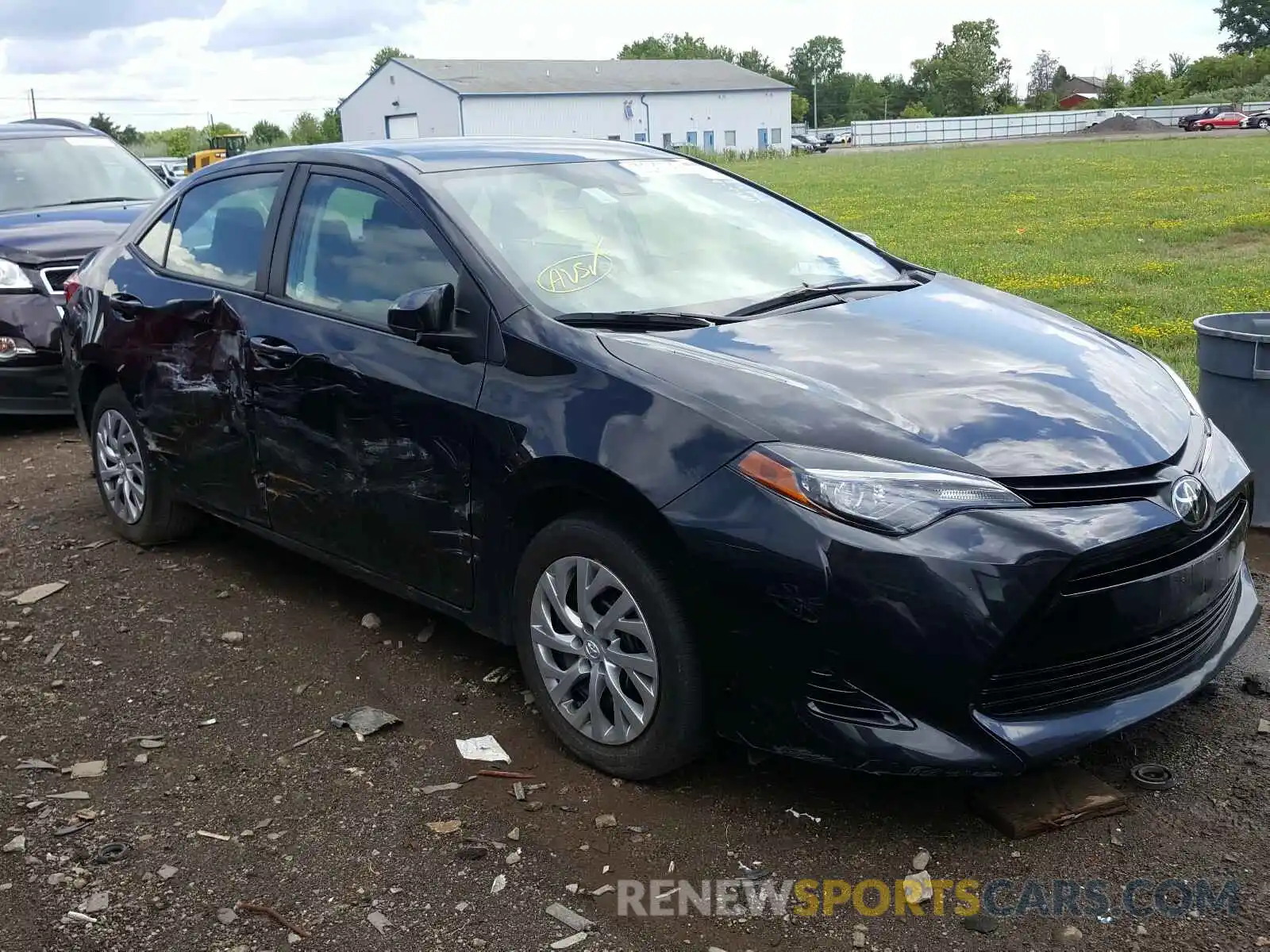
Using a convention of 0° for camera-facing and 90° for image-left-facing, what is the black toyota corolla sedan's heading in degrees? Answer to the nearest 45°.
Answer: approximately 315°

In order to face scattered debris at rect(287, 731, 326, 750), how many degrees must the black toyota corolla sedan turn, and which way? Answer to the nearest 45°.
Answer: approximately 135° to its right

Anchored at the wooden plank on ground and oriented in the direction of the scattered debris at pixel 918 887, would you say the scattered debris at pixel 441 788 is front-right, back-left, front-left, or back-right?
front-right

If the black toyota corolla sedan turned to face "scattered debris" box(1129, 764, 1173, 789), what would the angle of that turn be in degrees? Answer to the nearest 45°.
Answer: approximately 45° to its left

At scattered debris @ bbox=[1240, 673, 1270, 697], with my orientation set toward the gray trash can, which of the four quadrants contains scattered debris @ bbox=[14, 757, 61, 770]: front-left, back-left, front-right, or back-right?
back-left

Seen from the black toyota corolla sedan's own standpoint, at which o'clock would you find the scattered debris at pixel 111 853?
The scattered debris is roughly at 4 o'clock from the black toyota corolla sedan.

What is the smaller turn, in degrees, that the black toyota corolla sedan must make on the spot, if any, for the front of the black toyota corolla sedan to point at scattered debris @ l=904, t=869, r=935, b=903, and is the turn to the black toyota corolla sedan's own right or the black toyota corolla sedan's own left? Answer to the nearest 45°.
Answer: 0° — it already faces it

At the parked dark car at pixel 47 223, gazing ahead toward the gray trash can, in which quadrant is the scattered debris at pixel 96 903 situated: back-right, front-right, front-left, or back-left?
front-right

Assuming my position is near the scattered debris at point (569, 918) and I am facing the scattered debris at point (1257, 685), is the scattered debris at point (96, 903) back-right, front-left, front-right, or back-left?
back-left

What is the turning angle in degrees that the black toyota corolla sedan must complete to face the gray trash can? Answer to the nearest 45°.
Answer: approximately 90° to its left

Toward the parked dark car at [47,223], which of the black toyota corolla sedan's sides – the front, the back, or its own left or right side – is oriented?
back

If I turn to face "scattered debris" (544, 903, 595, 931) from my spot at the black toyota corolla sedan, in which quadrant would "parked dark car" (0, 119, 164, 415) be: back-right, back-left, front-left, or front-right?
back-right

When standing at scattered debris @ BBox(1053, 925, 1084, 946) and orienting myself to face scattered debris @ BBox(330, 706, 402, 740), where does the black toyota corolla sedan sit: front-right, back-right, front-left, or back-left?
front-right

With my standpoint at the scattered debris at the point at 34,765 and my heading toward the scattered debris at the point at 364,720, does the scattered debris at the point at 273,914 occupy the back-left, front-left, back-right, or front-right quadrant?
front-right
